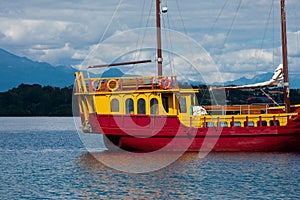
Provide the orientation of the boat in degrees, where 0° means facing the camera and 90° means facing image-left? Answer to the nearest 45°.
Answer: approximately 270°
